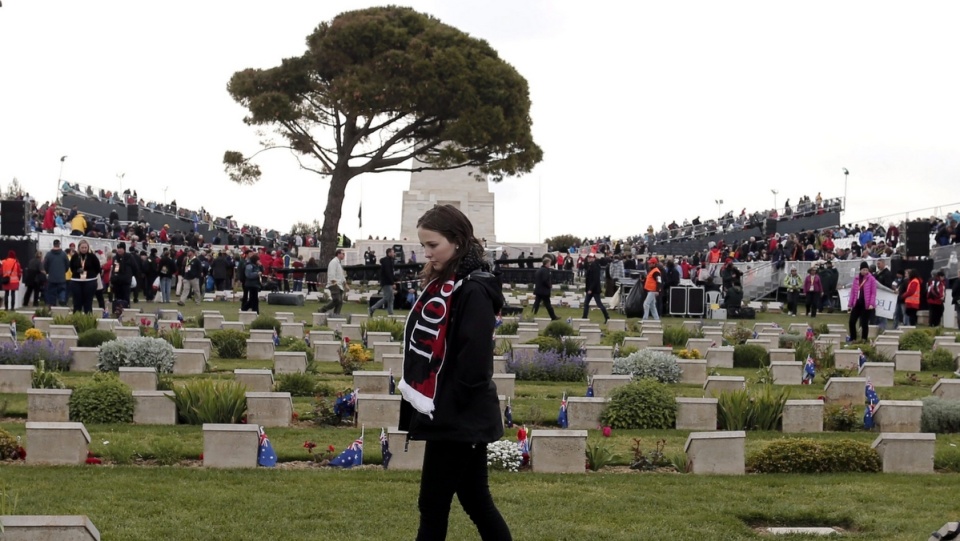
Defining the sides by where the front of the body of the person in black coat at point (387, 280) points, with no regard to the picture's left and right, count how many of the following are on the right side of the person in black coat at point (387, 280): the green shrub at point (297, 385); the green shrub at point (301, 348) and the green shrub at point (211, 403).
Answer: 3

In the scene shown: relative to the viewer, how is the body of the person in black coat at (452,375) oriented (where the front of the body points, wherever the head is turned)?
to the viewer's left

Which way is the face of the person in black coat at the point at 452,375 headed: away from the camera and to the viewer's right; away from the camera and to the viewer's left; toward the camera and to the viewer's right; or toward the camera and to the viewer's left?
toward the camera and to the viewer's left

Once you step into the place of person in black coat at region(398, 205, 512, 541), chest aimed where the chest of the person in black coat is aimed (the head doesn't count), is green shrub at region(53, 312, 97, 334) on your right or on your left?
on your right
